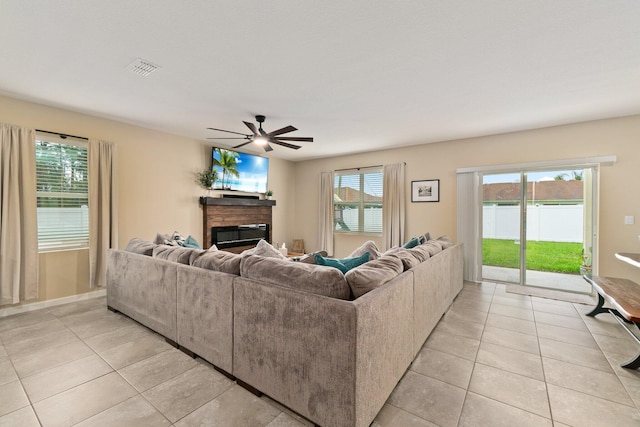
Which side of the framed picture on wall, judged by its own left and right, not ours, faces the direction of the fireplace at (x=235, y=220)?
right

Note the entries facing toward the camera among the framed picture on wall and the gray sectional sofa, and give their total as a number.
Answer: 1

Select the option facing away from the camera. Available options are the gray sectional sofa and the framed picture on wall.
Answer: the gray sectional sofa

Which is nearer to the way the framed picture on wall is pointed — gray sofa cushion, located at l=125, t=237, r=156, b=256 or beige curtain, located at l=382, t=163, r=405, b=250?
the gray sofa cushion

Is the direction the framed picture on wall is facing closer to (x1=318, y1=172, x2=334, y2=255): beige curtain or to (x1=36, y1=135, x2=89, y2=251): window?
the window

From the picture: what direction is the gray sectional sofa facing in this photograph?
away from the camera

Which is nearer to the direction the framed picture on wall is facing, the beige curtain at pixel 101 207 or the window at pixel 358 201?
the beige curtain

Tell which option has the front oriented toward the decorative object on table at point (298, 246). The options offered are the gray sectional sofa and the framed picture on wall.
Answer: the gray sectional sofa

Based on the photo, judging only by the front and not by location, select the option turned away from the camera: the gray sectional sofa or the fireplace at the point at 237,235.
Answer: the gray sectional sofa
